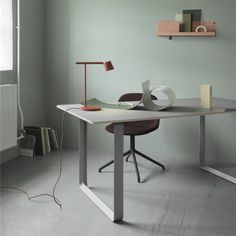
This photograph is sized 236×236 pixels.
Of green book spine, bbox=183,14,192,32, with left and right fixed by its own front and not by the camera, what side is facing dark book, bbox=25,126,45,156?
right

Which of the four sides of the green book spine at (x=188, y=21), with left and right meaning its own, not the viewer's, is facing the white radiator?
right

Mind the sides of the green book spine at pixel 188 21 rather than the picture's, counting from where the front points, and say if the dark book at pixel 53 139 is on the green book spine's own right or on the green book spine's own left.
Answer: on the green book spine's own right

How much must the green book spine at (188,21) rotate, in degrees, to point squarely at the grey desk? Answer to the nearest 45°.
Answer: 0° — it already faces it

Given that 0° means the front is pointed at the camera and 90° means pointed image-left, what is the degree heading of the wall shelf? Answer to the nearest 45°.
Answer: approximately 0°
